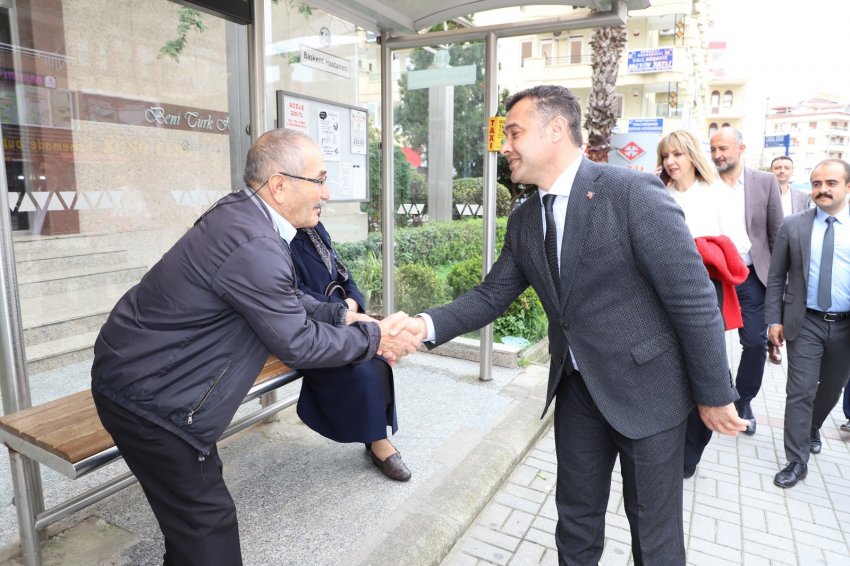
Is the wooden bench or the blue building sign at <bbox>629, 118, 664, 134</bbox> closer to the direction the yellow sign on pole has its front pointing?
the wooden bench

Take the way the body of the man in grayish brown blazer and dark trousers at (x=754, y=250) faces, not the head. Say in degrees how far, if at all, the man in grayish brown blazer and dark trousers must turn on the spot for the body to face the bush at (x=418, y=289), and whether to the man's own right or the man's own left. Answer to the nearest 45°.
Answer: approximately 45° to the man's own right

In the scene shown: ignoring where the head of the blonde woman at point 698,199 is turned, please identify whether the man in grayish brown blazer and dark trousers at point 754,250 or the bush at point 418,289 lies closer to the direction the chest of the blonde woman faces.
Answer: the bush

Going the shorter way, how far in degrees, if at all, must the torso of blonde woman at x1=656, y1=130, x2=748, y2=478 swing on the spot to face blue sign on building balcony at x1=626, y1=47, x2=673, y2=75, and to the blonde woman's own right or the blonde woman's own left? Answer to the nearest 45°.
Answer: approximately 135° to the blonde woman's own right

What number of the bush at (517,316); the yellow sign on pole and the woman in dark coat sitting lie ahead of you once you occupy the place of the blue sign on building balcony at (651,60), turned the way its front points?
3

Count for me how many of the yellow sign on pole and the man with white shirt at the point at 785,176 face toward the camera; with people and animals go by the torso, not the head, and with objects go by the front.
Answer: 2

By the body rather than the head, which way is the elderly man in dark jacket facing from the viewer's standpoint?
to the viewer's right

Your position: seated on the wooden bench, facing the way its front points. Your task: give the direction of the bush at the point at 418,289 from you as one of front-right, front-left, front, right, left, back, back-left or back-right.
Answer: left

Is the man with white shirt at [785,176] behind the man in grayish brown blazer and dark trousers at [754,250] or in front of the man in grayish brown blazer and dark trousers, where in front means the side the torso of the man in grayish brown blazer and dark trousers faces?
behind

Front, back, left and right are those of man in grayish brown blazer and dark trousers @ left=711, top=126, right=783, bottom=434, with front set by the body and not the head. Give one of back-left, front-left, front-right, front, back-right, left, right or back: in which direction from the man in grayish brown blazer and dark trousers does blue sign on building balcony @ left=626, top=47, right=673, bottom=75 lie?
back-right

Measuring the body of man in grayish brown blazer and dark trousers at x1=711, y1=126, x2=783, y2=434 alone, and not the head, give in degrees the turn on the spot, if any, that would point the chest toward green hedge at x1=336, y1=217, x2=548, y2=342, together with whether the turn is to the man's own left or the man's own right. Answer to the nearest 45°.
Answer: approximately 45° to the man's own right

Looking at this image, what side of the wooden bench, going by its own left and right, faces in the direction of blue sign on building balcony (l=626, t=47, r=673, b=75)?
left

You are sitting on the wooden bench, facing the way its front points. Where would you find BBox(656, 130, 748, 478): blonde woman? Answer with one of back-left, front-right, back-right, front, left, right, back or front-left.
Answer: front-left
